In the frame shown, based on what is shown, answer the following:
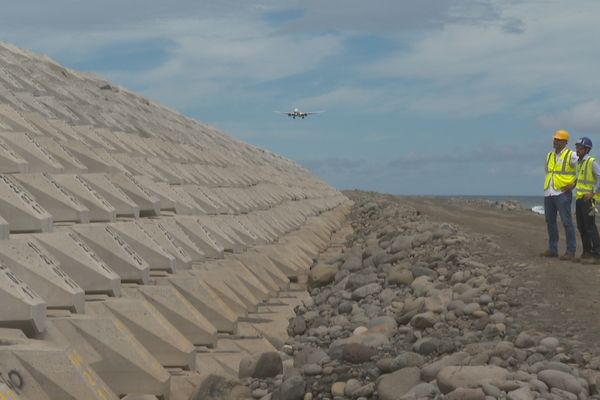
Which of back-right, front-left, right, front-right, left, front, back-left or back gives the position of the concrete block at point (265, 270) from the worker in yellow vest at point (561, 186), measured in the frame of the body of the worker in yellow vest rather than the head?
front-right

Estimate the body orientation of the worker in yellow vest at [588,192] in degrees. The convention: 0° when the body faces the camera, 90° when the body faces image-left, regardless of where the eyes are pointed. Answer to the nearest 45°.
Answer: approximately 45°

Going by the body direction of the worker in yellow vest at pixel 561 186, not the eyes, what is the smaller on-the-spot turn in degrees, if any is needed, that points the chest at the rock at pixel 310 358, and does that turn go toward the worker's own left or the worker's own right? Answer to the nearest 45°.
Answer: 0° — they already face it

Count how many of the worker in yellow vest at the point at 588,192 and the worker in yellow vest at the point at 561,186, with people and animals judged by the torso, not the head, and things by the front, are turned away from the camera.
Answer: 0

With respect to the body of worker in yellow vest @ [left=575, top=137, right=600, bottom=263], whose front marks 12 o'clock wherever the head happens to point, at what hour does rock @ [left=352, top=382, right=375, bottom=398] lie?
The rock is roughly at 11 o'clock from the worker in yellow vest.

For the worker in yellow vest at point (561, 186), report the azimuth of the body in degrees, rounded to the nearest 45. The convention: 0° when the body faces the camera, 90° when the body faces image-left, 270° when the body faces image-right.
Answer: approximately 45°

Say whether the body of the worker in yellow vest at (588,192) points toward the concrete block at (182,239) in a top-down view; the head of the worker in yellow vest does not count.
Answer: yes

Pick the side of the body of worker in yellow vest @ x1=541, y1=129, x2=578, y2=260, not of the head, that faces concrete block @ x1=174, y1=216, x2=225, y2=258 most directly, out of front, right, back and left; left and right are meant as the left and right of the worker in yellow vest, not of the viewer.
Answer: front

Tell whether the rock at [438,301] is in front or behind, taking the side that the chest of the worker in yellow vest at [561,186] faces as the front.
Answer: in front

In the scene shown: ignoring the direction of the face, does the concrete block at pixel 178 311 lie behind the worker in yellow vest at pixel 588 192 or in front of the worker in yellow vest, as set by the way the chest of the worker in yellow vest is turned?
in front

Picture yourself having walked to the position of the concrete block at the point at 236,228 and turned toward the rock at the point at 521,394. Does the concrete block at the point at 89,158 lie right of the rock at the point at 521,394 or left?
right

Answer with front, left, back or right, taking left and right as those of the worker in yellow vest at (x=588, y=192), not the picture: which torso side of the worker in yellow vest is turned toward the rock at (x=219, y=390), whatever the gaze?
front

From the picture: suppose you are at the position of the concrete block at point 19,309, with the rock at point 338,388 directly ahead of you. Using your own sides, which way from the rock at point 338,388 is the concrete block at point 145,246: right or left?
left
